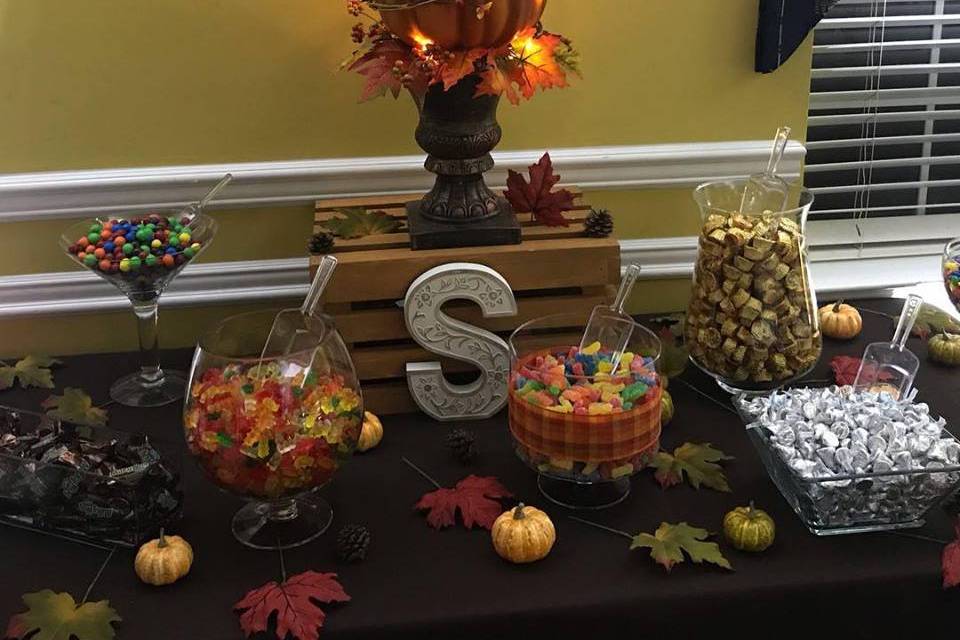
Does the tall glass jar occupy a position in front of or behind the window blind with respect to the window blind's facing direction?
in front

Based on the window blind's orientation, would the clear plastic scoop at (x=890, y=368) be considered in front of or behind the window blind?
in front

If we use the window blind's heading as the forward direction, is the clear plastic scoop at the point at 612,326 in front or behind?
in front

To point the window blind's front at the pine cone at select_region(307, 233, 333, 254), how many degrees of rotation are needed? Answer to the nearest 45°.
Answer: approximately 45° to its right

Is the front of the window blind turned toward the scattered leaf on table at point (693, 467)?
yes

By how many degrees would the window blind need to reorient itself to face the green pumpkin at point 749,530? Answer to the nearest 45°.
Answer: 0° — it already faces it

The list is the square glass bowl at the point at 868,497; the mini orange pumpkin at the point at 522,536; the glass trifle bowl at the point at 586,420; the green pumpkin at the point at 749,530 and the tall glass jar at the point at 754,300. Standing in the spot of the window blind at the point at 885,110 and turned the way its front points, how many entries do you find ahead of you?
5

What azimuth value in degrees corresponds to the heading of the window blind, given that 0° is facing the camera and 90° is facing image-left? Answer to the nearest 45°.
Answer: approximately 0°

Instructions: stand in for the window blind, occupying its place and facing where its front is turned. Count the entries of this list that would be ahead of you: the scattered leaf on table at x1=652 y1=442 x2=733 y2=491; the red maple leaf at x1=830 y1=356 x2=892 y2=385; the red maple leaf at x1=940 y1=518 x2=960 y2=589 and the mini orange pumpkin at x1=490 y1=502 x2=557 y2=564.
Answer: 4

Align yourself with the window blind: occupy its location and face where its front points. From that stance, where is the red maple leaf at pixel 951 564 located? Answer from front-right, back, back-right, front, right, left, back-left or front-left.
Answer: front

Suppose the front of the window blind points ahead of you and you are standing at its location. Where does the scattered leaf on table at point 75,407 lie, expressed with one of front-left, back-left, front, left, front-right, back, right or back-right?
front-right

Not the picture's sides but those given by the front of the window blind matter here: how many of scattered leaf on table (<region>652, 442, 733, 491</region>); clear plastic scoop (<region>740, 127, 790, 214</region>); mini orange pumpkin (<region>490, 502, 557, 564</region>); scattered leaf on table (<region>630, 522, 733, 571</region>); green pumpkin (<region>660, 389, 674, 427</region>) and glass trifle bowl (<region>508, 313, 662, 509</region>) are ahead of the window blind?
6

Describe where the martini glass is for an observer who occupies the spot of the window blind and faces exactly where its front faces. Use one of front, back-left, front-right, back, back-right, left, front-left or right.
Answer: front-right
